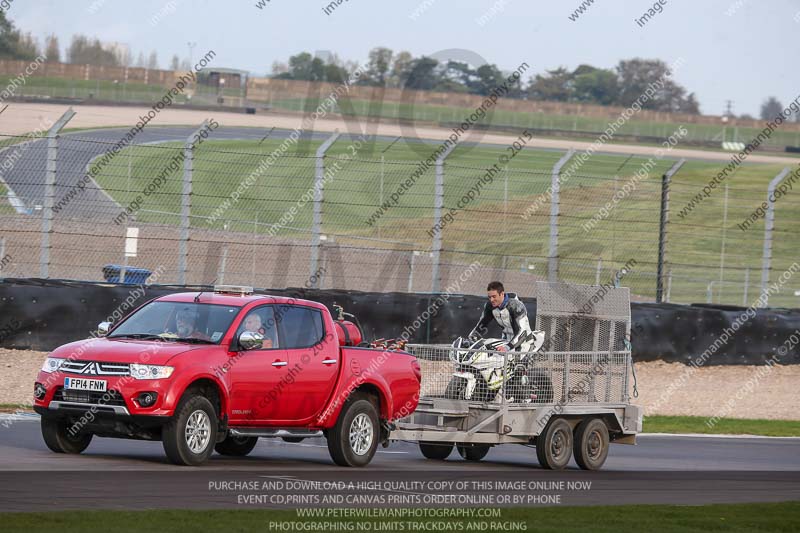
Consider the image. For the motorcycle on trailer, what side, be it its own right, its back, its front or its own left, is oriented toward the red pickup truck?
front

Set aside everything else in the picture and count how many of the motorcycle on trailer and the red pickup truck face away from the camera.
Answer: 0

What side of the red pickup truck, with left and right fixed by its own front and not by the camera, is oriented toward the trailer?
back

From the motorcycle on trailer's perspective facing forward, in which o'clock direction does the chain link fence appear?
The chain link fence is roughly at 4 o'clock from the motorcycle on trailer.

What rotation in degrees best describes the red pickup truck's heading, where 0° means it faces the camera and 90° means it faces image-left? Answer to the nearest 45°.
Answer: approximately 45°

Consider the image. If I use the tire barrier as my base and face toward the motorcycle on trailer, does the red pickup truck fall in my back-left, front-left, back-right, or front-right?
front-right

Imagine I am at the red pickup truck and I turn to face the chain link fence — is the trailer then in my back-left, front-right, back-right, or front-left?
front-right

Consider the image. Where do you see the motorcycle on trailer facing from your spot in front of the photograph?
facing the viewer and to the left of the viewer

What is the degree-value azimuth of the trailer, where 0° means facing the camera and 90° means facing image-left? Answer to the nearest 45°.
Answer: approximately 45°

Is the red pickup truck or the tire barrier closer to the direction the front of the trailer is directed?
the red pickup truck

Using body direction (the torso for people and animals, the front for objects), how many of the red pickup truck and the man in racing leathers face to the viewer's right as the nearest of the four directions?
0

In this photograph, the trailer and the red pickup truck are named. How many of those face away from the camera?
0
